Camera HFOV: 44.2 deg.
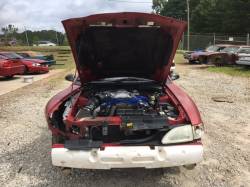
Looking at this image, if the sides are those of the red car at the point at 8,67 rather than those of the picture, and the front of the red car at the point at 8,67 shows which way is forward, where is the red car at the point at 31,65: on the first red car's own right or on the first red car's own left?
on the first red car's own left

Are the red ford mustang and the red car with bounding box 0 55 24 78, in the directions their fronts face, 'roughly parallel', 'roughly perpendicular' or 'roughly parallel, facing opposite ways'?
roughly perpendicular

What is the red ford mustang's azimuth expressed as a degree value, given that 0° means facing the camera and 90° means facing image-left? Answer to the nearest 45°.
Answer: approximately 0°

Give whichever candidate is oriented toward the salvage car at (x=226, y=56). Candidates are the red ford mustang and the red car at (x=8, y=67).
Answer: the red car

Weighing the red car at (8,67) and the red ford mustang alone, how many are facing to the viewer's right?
1

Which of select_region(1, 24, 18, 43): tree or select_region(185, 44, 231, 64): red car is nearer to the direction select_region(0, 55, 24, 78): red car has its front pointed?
the red car

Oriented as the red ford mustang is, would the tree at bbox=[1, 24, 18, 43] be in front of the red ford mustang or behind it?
behind

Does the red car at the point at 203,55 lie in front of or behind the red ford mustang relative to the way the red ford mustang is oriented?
behind

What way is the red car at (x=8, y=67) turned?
to the viewer's right

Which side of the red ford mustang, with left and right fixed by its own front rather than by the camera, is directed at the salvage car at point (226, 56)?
back

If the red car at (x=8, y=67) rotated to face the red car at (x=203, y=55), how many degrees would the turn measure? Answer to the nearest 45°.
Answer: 0° — it already faces it

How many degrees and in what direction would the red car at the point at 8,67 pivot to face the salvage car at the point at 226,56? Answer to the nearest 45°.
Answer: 0° — it already faces it

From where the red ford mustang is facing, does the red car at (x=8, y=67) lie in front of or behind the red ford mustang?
behind
